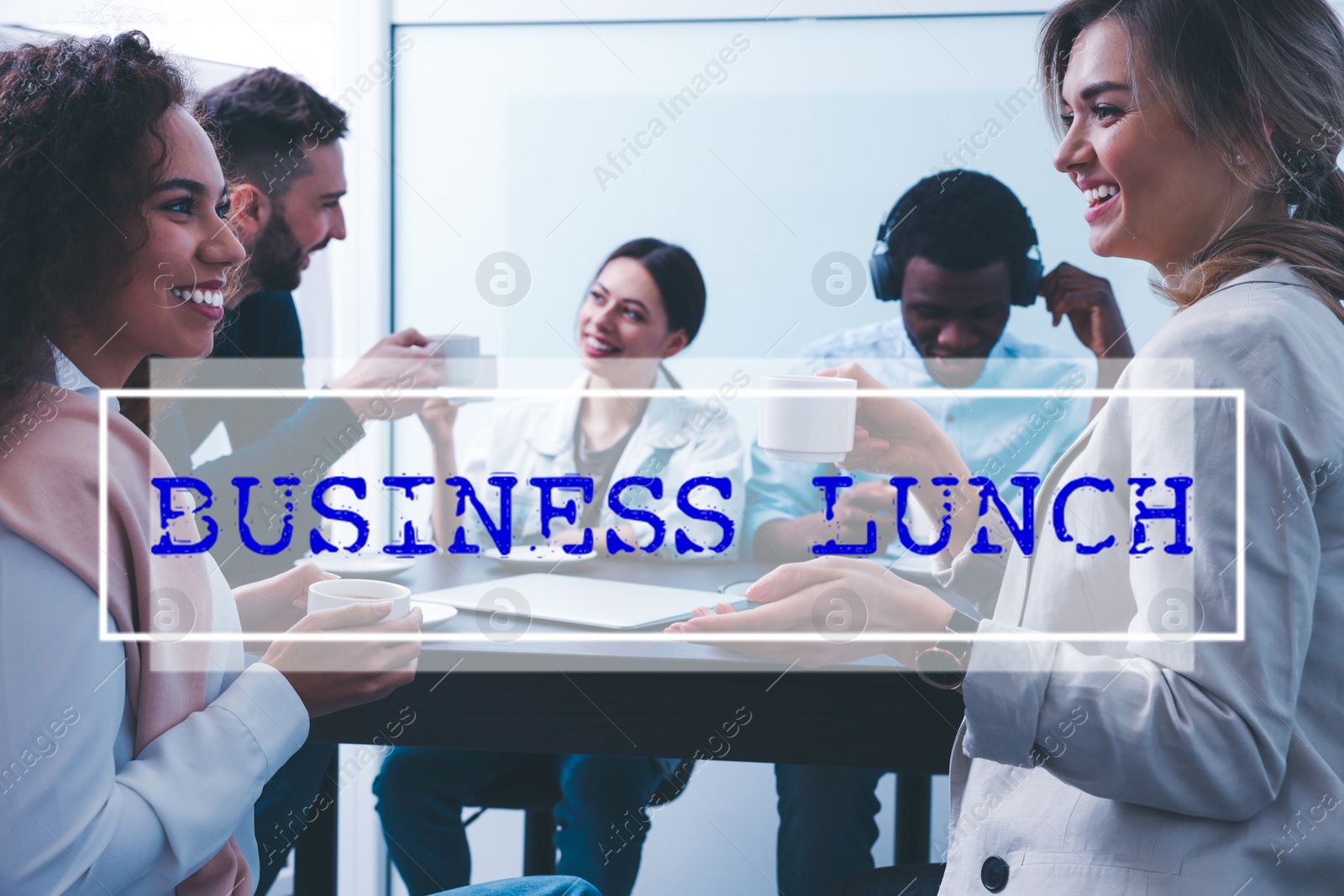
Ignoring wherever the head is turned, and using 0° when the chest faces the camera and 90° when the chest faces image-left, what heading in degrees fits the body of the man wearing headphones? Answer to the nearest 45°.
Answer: approximately 0°

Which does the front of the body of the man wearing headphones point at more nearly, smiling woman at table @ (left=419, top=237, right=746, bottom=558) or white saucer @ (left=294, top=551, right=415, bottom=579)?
the white saucer

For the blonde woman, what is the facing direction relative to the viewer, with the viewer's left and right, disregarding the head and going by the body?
facing to the left of the viewer

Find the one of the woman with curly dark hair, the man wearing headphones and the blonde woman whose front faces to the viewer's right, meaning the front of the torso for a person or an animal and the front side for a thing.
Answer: the woman with curly dark hair

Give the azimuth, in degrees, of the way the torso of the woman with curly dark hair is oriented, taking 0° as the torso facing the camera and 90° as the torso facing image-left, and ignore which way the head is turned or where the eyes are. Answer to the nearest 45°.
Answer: approximately 270°

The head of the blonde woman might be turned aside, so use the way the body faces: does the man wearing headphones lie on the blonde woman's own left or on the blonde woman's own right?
on the blonde woman's own right

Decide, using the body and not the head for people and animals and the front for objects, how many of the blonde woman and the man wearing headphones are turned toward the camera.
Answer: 1

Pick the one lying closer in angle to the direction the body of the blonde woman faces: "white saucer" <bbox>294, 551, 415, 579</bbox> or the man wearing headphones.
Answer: the white saucer

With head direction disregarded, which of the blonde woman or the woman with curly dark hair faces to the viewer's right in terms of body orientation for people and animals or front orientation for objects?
the woman with curly dark hair
